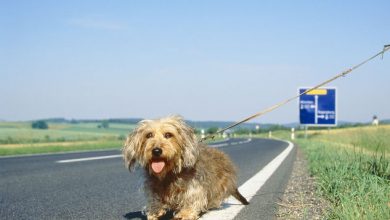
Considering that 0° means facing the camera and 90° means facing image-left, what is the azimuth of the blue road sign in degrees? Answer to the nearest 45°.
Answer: approximately 0°

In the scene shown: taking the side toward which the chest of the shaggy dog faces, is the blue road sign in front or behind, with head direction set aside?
behind

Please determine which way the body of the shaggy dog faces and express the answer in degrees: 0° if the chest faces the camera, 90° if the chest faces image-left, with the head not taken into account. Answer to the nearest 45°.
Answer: approximately 45°

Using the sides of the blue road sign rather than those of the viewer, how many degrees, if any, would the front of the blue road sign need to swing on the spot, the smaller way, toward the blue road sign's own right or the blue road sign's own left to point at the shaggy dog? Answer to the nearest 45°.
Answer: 0° — it already faces it
